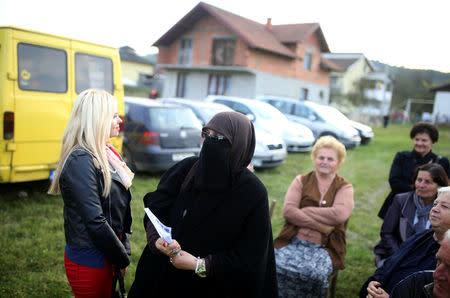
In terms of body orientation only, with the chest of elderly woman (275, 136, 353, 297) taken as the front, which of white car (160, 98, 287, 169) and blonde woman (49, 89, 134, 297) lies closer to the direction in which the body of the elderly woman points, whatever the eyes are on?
the blonde woman

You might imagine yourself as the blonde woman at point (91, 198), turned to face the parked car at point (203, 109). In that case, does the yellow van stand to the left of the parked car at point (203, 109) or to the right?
left

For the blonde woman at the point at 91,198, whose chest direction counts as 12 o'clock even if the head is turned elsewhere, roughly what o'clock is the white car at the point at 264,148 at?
The white car is roughly at 10 o'clock from the blonde woman.

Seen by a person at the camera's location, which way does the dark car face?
facing away from the viewer and to the left of the viewer

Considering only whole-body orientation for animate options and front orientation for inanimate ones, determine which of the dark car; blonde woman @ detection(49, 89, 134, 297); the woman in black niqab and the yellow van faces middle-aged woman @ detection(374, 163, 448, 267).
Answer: the blonde woman

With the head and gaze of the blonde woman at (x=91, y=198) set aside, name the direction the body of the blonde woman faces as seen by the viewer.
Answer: to the viewer's right

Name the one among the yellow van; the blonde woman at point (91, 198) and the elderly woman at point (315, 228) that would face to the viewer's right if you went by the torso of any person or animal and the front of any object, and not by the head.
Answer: the blonde woman

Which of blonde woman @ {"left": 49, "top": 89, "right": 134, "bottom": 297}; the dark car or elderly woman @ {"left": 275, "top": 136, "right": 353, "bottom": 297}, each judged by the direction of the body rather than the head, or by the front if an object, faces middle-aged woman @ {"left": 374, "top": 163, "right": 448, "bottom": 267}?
the blonde woman

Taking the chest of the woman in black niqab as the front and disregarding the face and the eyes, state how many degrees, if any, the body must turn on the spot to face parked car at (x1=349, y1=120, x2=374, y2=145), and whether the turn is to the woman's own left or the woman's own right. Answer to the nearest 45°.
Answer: approximately 180°

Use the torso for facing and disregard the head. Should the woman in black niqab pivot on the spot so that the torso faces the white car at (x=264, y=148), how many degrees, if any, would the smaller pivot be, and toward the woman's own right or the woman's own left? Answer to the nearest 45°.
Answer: approximately 135° to the woman's own right
